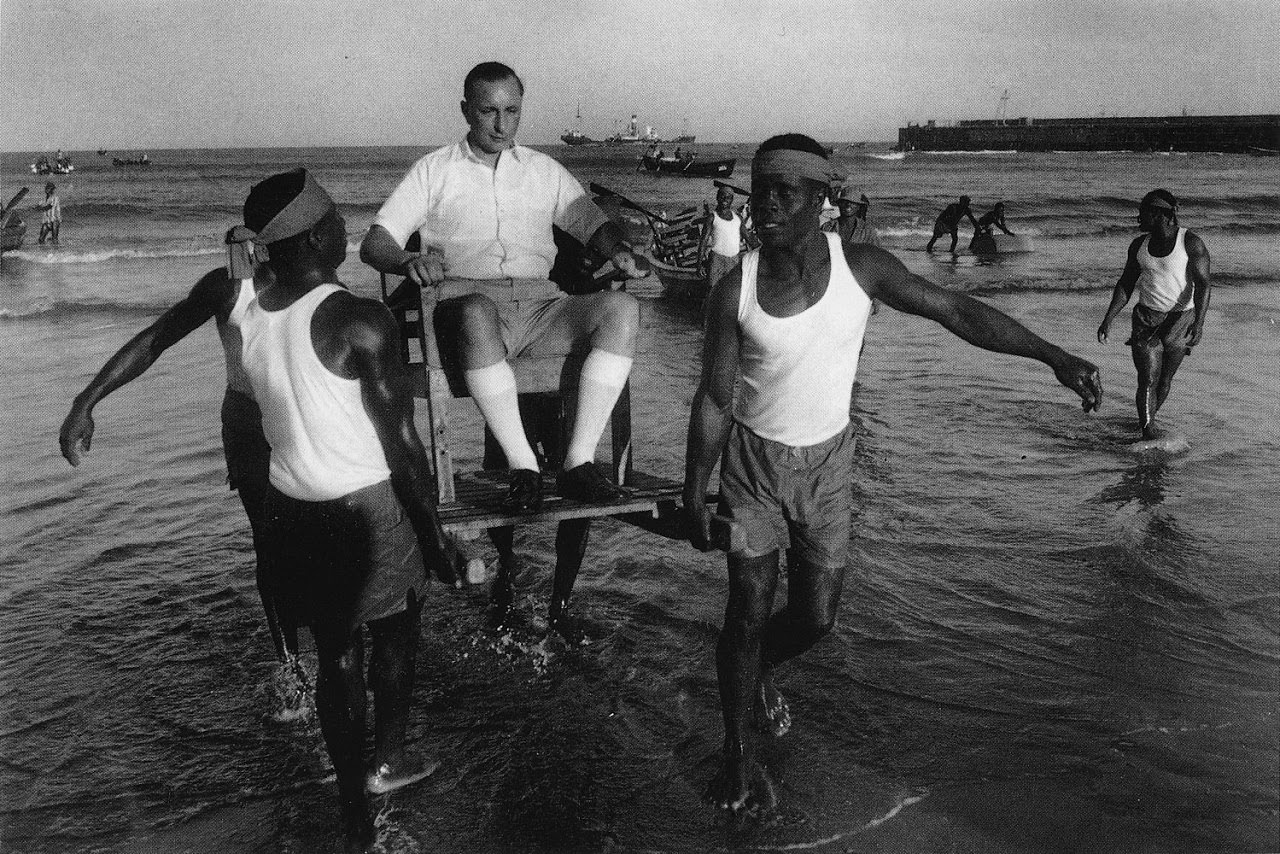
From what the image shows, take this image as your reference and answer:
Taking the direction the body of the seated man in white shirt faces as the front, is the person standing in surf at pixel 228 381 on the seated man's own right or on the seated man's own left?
on the seated man's own right

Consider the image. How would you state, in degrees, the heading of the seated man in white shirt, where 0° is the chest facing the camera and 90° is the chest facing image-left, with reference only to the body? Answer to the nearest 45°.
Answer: approximately 0°

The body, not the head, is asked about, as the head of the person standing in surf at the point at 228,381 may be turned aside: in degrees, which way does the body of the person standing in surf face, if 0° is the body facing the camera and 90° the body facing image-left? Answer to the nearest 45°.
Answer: approximately 0°

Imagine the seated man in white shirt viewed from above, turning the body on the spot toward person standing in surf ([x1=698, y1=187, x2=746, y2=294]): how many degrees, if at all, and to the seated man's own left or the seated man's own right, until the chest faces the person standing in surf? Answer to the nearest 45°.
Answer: approximately 180°

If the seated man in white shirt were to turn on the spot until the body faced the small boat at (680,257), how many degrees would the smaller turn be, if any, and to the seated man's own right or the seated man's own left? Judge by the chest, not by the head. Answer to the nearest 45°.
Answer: approximately 180°

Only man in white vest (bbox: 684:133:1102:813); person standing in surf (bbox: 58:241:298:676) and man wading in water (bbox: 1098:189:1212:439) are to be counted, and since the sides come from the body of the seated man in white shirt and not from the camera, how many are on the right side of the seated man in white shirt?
1

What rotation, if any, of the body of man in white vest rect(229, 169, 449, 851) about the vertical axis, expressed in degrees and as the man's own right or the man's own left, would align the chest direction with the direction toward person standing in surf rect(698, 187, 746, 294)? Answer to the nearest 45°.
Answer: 0° — they already face them

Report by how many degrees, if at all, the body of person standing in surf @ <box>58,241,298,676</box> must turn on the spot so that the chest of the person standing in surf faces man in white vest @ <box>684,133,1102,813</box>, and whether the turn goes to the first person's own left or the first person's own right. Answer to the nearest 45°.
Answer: approximately 45° to the first person's own left

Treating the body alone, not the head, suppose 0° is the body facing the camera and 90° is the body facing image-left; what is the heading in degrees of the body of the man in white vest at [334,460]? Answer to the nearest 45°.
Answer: approximately 225°

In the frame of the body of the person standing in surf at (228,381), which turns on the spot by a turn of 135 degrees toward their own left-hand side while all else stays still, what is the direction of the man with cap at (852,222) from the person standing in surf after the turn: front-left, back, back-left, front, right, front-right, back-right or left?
front
